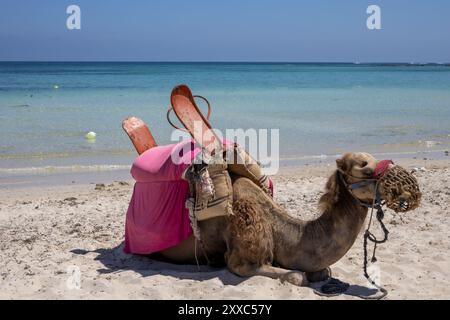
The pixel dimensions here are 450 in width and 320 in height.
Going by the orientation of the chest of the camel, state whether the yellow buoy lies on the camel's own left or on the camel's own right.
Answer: on the camel's own left

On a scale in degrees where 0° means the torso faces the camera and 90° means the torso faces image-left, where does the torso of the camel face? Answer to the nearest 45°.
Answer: approximately 270°
